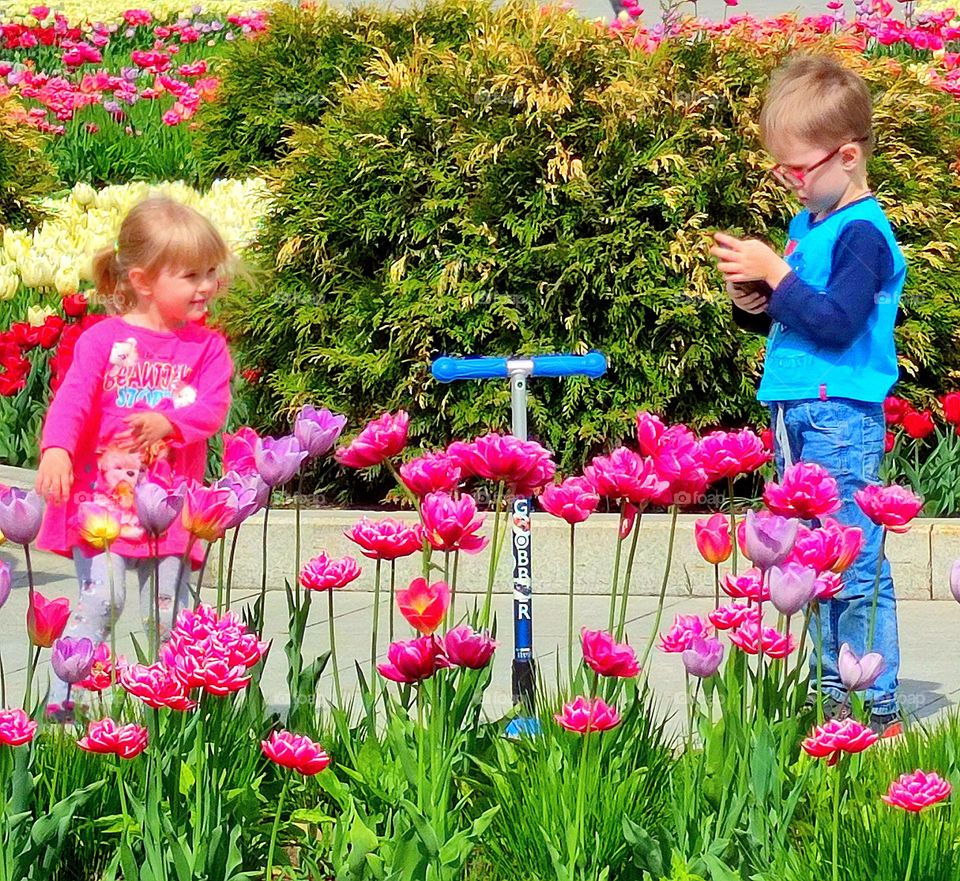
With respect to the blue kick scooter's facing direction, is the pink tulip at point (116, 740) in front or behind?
in front

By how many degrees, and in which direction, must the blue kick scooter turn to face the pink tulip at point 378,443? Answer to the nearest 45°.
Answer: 0° — it already faces it

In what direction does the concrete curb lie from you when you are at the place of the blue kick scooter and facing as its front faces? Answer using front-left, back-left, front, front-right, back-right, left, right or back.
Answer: back

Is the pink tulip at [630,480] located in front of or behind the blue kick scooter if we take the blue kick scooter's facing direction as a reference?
in front

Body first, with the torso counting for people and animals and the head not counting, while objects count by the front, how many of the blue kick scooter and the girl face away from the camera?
0

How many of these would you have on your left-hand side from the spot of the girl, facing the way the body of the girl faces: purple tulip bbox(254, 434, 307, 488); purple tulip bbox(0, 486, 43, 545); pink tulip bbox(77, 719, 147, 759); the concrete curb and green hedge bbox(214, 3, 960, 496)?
2

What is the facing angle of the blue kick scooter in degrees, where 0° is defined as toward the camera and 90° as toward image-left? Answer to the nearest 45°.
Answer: approximately 0°

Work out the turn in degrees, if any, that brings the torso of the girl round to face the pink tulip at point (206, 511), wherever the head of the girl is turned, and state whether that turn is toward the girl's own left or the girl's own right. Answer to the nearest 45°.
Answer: approximately 45° to the girl's own right

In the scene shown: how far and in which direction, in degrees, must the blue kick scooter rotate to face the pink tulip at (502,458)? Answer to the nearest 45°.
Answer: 0° — it already faces it

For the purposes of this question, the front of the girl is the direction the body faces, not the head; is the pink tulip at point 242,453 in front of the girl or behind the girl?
in front
